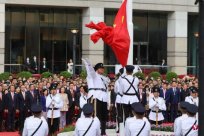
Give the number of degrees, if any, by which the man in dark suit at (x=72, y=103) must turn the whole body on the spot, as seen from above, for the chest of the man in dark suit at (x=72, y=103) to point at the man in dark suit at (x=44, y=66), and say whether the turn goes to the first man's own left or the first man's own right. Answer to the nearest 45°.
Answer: approximately 180°

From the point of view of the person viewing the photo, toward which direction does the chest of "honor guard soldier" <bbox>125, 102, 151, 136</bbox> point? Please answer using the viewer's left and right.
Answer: facing away from the viewer

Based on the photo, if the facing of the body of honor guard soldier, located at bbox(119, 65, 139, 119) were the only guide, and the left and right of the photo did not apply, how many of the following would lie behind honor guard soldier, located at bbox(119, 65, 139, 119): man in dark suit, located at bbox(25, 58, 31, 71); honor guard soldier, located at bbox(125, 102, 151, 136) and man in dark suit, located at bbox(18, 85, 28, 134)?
1

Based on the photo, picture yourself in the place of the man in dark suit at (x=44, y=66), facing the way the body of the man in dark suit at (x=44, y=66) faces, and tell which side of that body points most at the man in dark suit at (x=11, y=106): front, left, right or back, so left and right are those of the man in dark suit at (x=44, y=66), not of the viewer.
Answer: front

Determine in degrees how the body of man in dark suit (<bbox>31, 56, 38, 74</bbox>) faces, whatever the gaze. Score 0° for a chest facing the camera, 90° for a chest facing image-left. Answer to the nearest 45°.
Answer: approximately 0°

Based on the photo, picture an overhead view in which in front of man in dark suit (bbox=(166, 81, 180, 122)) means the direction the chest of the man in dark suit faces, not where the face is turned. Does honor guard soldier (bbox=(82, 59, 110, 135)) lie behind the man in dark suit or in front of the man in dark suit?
in front

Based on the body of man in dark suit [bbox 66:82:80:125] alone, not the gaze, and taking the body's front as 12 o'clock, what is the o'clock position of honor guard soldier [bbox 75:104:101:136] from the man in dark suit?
The honor guard soldier is roughly at 12 o'clock from the man in dark suit.

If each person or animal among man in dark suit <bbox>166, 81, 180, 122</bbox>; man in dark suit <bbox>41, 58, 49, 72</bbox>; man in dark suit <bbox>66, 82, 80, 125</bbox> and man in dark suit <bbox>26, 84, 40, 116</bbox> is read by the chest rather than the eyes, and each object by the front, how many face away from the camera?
0

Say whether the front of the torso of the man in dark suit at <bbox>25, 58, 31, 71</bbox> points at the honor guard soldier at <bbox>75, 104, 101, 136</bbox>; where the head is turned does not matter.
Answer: yes

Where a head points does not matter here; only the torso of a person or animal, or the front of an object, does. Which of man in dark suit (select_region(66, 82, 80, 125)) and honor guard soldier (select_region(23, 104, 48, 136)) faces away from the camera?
the honor guard soldier

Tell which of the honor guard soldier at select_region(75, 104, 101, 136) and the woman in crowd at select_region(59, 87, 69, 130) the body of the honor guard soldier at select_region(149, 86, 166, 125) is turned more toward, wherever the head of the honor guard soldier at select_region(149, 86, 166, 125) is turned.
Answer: the honor guard soldier

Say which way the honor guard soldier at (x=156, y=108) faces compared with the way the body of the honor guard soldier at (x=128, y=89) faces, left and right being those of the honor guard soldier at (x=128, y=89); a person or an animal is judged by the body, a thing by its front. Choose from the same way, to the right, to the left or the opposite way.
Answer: the opposite way

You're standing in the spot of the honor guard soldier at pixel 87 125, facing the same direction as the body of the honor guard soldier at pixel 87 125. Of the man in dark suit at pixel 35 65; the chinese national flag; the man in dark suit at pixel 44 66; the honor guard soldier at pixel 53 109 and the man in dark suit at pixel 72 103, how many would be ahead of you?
5

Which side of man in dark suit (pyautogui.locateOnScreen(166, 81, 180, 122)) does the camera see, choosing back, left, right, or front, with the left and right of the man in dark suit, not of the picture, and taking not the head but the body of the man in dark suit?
front

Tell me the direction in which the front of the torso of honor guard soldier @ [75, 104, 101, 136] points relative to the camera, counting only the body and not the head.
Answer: away from the camera

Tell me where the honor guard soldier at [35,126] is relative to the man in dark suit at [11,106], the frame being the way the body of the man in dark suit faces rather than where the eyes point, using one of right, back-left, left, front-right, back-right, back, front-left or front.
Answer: front

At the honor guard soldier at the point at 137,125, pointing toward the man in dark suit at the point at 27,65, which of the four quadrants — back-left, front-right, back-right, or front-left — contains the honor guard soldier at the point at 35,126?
front-left
